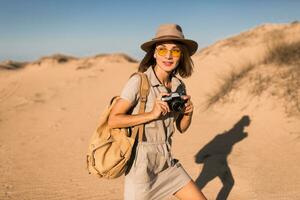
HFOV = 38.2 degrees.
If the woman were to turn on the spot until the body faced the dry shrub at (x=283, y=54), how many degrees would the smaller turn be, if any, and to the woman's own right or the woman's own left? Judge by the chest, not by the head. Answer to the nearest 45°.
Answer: approximately 90° to the woman's own left

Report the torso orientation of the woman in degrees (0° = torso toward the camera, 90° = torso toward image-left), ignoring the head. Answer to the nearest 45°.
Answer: approximately 315°
